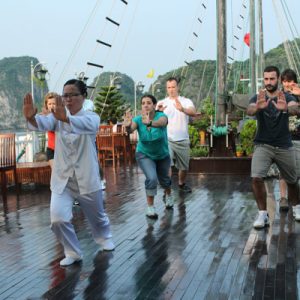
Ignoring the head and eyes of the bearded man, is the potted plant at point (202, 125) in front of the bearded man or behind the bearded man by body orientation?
behind

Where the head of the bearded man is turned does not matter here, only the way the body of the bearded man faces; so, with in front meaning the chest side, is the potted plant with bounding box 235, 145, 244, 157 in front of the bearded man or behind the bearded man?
behind

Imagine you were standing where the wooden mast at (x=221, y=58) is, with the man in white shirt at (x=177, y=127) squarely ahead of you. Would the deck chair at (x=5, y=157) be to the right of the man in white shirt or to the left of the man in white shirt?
right

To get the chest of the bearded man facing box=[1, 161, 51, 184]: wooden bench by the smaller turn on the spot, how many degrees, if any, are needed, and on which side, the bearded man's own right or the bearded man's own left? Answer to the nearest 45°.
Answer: approximately 135° to the bearded man's own right

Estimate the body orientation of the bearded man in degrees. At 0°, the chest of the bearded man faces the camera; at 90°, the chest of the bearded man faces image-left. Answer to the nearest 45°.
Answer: approximately 0°

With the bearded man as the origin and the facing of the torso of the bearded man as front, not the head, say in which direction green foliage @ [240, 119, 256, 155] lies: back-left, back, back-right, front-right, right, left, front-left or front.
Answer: back

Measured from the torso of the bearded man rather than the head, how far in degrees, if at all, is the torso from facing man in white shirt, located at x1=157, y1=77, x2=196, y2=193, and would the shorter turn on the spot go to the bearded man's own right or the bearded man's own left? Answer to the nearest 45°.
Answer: approximately 135° to the bearded man's own right

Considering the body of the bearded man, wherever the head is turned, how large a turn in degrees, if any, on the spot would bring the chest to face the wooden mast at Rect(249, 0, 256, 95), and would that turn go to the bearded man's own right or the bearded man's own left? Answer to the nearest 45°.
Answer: approximately 180°

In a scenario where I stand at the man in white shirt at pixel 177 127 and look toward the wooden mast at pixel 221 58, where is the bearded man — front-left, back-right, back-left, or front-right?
back-right

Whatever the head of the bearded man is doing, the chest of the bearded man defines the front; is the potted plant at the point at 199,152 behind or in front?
behind
